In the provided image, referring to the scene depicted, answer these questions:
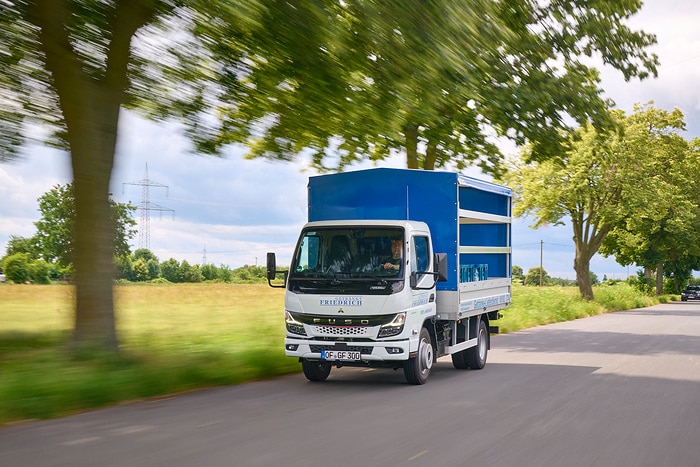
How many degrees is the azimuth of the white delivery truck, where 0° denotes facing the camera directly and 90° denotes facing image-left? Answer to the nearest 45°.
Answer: approximately 45°

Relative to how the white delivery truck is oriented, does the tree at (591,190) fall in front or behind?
behind
